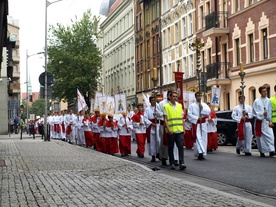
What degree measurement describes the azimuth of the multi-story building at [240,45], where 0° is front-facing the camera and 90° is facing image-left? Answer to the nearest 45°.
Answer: approximately 45°
